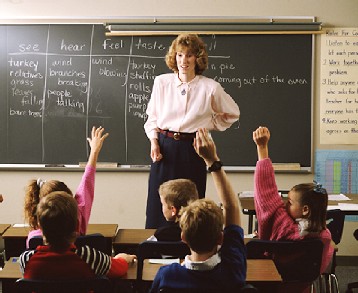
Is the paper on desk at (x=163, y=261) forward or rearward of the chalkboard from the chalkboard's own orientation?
forward

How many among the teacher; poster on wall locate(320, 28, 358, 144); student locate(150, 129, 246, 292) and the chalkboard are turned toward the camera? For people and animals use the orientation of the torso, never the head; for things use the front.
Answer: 3

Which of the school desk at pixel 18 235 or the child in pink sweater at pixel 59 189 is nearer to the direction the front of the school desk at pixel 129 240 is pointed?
the child in pink sweater

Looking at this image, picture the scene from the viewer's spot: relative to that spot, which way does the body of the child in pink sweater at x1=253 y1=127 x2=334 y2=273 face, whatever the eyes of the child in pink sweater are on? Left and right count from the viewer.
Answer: facing away from the viewer and to the left of the viewer

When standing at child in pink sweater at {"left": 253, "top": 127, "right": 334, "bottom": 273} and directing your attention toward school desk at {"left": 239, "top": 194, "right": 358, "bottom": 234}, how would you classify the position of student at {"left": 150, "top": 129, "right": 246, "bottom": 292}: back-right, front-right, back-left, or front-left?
back-left

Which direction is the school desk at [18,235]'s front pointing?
toward the camera

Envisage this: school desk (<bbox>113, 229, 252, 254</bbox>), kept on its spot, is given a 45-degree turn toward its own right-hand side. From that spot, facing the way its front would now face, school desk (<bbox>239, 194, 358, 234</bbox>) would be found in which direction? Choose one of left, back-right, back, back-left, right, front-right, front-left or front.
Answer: back

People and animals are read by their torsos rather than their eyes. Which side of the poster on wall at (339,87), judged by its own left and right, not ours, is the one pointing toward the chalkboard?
right

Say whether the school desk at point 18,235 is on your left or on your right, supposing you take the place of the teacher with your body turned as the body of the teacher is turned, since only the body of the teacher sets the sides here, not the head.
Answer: on your right

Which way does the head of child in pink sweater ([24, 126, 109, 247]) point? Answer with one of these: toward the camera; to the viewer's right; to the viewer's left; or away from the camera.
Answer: away from the camera

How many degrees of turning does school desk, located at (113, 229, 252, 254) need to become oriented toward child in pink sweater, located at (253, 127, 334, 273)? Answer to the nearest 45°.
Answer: approximately 90° to its left

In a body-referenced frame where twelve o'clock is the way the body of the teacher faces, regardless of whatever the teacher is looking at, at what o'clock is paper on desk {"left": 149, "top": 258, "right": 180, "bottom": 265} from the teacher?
The paper on desk is roughly at 12 o'clock from the teacher.

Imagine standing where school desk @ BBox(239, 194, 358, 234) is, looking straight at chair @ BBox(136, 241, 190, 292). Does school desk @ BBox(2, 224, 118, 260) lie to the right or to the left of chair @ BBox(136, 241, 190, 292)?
right

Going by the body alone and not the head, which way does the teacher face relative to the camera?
toward the camera
